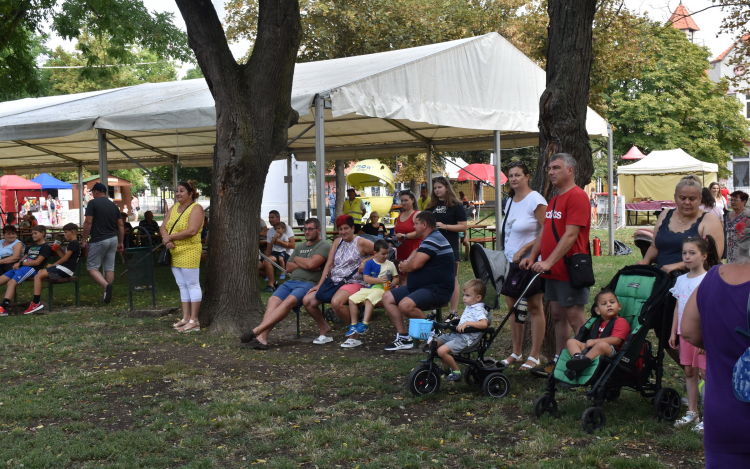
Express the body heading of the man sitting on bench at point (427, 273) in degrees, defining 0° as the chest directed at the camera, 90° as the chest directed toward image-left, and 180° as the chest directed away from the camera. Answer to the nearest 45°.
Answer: approximately 90°

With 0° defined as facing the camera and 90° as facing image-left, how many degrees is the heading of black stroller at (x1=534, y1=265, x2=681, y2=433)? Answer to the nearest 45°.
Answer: approximately 45°

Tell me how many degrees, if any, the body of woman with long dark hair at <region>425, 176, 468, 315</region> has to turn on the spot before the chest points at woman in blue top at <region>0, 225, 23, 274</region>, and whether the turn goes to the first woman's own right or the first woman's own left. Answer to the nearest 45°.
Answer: approximately 45° to the first woman's own right

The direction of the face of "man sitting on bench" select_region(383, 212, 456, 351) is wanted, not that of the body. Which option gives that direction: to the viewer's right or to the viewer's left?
to the viewer's left

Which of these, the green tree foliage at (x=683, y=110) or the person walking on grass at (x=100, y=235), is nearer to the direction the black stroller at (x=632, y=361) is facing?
the person walking on grass

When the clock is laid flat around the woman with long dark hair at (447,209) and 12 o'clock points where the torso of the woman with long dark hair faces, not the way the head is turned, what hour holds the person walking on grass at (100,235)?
The person walking on grass is roughly at 2 o'clock from the woman with long dark hair.

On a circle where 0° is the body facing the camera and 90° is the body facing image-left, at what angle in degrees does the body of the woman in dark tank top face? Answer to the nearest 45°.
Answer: approximately 45°
